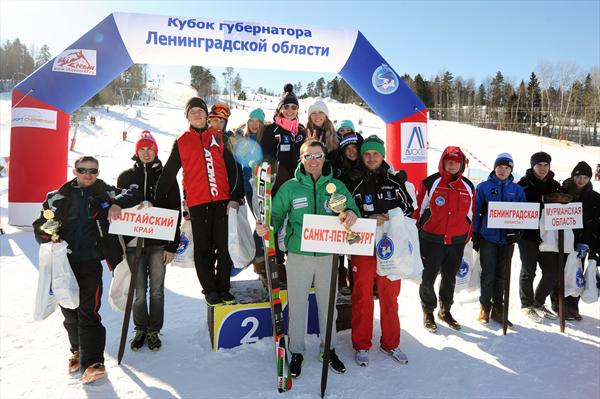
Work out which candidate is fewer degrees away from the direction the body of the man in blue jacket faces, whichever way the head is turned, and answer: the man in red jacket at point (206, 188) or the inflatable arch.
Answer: the man in red jacket

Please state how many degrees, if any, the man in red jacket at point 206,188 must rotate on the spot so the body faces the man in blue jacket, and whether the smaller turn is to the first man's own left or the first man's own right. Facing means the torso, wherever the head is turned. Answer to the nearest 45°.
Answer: approximately 90° to the first man's own left

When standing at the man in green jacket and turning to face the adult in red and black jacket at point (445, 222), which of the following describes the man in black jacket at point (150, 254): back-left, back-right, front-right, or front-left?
back-left

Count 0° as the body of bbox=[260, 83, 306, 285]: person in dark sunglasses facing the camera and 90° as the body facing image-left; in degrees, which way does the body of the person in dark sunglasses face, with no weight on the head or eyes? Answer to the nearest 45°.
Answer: approximately 0°

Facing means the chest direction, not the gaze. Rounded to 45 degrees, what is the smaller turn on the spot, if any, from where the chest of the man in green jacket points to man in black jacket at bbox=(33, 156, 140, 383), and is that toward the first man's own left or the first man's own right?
approximately 90° to the first man's own right

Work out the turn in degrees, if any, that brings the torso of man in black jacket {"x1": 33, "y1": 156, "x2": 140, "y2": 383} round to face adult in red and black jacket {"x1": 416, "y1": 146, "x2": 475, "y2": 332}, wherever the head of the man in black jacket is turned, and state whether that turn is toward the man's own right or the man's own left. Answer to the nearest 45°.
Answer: approximately 90° to the man's own left
